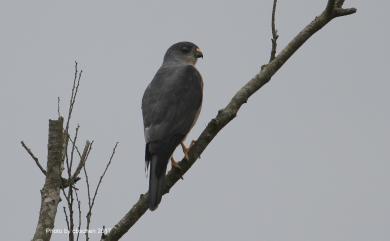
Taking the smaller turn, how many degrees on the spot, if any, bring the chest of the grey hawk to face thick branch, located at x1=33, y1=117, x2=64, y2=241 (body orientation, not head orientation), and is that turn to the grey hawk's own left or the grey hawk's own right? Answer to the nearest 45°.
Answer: approximately 180°

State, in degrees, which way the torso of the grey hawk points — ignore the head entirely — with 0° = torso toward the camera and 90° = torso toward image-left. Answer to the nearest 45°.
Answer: approximately 225°
